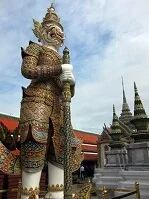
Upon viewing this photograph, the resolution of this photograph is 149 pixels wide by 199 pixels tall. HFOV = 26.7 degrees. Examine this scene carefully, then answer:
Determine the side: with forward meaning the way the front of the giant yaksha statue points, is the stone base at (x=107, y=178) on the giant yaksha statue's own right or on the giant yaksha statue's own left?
on the giant yaksha statue's own left

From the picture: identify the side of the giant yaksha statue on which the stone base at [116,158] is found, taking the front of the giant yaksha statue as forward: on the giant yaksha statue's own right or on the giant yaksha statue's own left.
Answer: on the giant yaksha statue's own left

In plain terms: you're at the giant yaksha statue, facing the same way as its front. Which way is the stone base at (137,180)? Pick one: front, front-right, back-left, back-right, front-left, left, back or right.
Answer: left

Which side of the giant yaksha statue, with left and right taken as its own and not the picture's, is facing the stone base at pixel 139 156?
left

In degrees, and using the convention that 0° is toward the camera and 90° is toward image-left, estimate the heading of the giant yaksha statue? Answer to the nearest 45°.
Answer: approximately 315°
